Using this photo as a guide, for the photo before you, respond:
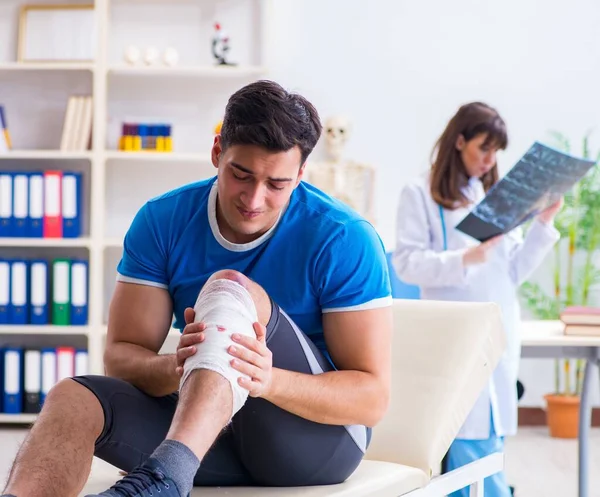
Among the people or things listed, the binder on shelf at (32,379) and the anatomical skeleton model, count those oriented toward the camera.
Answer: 2

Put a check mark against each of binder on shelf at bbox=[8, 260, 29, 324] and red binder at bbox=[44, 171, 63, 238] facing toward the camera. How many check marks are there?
2

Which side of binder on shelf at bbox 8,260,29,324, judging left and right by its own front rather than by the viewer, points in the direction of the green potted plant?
left

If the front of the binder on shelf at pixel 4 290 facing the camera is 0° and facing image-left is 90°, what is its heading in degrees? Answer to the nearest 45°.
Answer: approximately 0°

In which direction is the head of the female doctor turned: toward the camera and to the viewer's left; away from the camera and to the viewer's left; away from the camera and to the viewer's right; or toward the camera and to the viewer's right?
toward the camera and to the viewer's right
